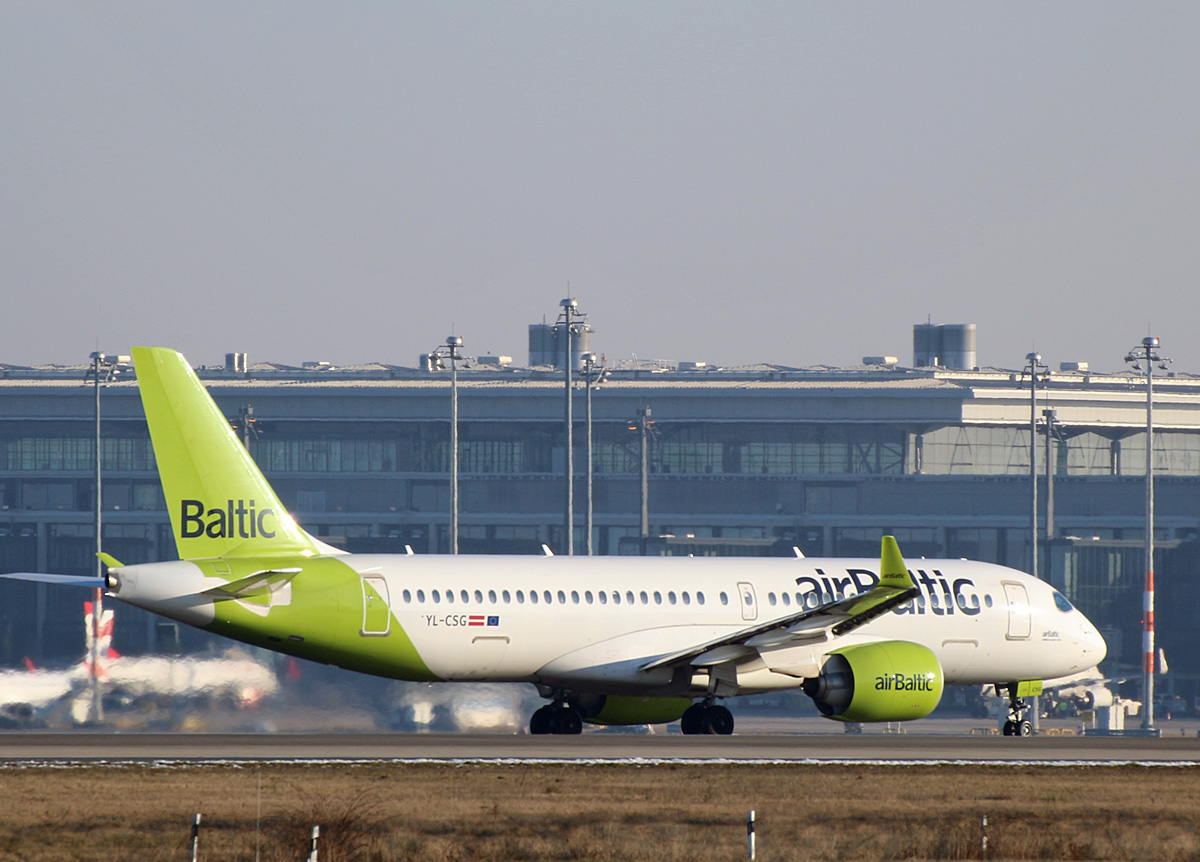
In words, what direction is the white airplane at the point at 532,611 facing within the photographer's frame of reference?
facing away from the viewer and to the right of the viewer
